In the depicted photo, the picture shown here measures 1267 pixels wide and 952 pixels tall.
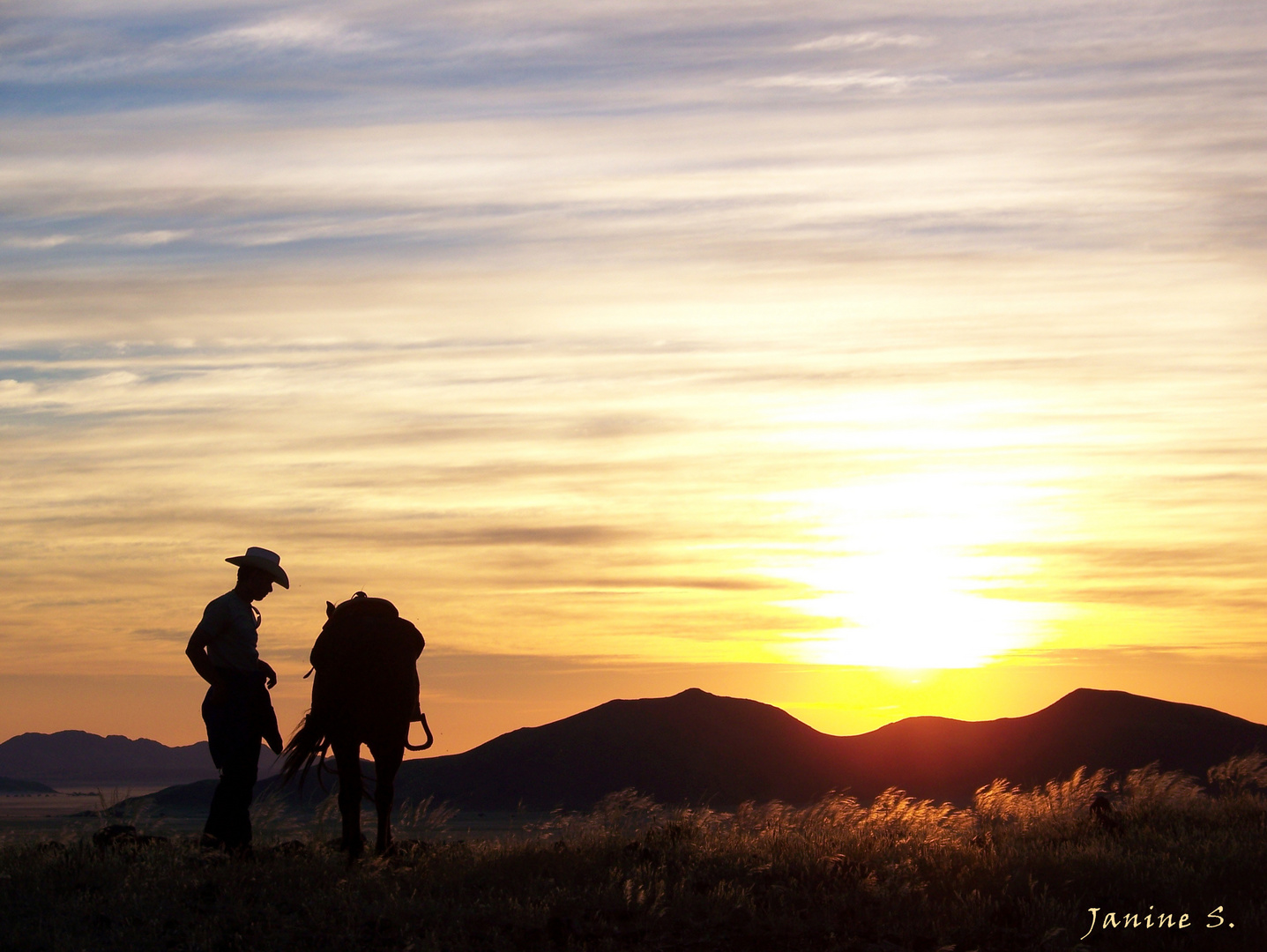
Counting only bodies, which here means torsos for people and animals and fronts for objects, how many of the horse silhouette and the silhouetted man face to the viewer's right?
1

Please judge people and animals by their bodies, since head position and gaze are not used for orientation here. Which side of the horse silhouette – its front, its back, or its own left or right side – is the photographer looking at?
back

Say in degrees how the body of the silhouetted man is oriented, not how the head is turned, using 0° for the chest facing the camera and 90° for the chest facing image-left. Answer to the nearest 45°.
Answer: approximately 270°

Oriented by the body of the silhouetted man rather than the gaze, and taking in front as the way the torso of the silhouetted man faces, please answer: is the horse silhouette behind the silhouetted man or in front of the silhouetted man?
in front

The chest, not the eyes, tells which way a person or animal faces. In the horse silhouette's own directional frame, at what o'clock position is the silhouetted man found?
The silhouetted man is roughly at 8 o'clock from the horse silhouette.

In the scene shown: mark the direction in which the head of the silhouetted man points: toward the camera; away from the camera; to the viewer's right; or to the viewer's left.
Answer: to the viewer's right

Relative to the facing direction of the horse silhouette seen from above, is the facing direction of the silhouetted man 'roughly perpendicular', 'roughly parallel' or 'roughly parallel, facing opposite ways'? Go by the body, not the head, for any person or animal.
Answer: roughly perpendicular
